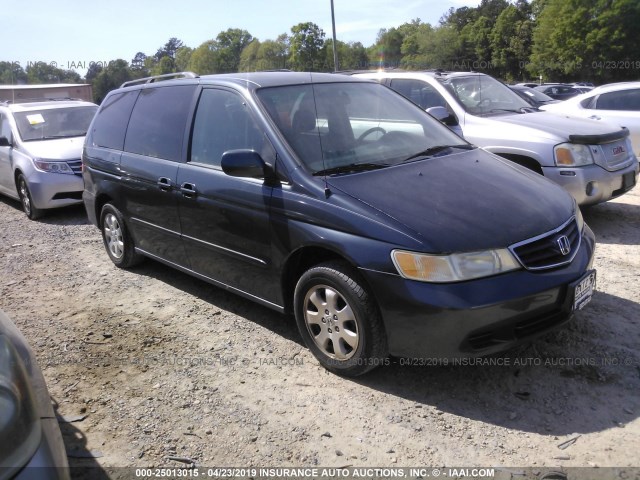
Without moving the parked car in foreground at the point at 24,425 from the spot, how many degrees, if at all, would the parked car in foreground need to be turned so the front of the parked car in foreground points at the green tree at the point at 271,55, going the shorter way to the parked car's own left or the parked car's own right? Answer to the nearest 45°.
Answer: approximately 90° to the parked car's own left

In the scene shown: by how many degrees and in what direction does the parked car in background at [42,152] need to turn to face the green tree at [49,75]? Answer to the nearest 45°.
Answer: approximately 135° to its left

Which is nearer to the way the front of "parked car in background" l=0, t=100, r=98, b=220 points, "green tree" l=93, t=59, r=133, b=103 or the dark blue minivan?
the dark blue minivan

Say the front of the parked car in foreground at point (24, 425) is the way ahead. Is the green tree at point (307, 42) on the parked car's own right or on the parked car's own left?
on the parked car's own left

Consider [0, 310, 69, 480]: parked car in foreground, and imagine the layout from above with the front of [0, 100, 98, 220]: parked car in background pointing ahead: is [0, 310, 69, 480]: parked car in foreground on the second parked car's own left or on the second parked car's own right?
on the second parked car's own right

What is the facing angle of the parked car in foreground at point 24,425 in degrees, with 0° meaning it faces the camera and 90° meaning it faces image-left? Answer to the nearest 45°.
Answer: approximately 315°

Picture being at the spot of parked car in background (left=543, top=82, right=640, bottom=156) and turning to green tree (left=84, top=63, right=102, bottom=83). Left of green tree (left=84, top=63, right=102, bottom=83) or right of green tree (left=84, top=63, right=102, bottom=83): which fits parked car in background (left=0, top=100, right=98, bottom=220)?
left

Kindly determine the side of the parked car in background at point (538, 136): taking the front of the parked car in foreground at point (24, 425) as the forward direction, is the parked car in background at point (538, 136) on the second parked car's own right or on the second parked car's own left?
on the second parked car's own left

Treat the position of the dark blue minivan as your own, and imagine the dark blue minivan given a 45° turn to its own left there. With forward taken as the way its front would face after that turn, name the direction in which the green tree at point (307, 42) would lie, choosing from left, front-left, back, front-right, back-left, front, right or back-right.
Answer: left

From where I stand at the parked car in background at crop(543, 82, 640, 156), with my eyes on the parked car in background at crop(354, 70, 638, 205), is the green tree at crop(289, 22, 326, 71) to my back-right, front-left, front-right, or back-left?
back-right
